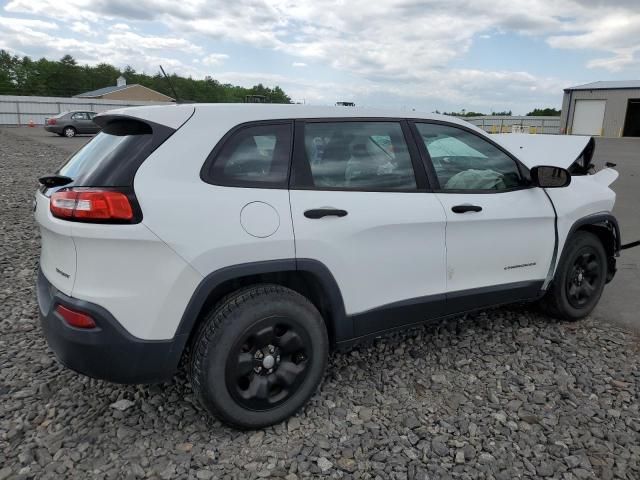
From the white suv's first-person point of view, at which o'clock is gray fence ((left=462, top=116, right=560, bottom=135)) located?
The gray fence is roughly at 11 o'clock from the white suv.

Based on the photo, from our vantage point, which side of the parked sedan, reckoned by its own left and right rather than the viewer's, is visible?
right

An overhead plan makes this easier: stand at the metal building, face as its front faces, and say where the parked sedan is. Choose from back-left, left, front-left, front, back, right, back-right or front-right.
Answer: front-right

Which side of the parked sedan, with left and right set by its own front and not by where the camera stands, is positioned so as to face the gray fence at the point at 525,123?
front

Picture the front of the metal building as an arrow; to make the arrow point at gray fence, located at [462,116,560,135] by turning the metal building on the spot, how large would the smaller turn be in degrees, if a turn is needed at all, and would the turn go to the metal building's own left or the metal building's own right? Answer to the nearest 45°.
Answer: approximately 135° to the metal building's own right

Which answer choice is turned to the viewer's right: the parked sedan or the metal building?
the parked sedan

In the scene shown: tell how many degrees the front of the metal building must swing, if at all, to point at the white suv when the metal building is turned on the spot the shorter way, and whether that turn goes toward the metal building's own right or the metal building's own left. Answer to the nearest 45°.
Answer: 0° — it already faces it

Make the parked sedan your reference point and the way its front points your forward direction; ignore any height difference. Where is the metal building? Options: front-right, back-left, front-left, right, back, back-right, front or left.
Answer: front

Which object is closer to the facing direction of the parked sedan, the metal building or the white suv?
the metal building

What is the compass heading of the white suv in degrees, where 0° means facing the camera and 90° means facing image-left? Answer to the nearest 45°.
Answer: approximately 225°

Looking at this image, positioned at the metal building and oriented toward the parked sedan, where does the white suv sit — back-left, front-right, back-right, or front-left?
front-left

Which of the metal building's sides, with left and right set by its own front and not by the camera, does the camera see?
front

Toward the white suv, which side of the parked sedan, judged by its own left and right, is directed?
right

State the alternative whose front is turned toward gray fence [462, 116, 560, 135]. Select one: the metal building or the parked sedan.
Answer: the parked sedan
